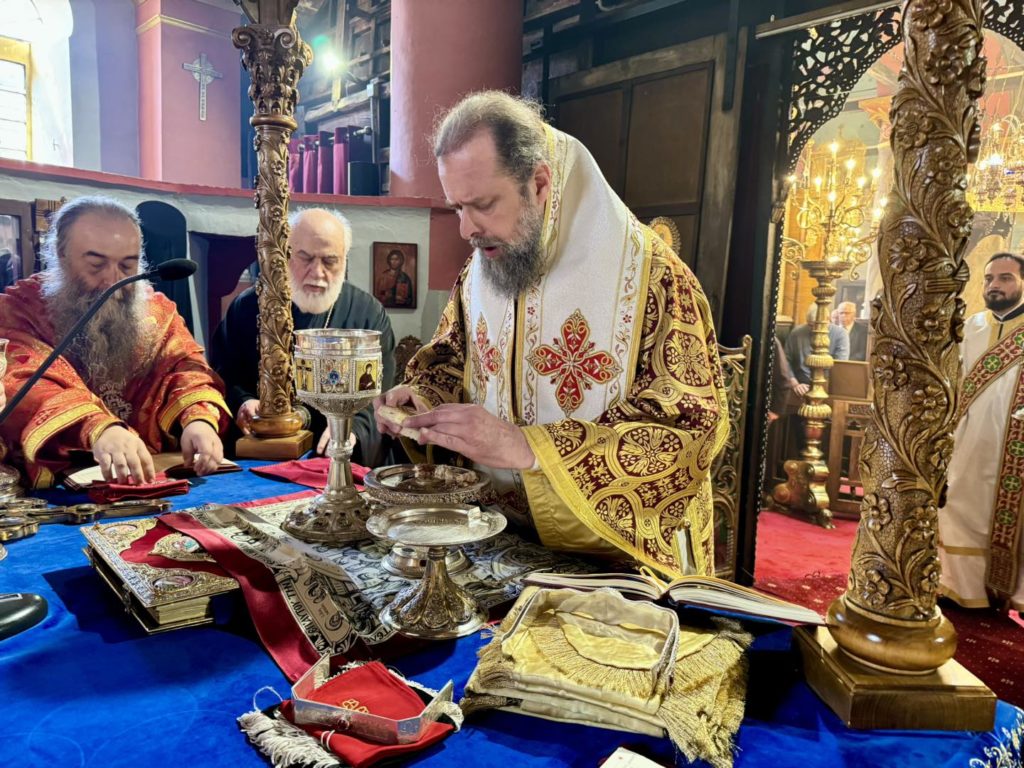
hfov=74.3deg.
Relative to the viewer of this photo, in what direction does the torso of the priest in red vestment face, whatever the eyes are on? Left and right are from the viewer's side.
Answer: facing the viewer and to the right of the viewer

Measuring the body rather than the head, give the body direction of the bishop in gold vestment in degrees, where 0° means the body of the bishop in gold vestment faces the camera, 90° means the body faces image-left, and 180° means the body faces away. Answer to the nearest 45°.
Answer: approximately 45°

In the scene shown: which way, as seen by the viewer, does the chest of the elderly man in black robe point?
toward the camera

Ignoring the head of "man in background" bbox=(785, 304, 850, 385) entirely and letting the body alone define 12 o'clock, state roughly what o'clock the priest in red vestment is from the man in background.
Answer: The priest in red vestment is roughly at 1 o'clock from the man in background.

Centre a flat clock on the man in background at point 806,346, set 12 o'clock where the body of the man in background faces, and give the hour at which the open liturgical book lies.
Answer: The open liturgical book is roughly at 12 o'clock from the man in background.

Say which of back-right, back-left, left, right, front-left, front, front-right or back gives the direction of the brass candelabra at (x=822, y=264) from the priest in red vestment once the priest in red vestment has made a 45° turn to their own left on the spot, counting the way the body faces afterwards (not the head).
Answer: front

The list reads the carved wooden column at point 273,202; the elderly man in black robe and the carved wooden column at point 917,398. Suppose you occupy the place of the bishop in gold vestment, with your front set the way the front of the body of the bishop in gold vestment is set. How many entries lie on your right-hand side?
2

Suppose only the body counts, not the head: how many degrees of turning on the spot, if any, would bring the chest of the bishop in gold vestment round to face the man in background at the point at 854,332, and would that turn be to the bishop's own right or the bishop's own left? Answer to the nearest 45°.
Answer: approximately 180°

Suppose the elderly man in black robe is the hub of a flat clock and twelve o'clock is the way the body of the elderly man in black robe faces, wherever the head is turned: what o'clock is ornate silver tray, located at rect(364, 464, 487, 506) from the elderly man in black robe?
The ornate silver tray is roughly at 12 o'clock from the elderly man in black robe.

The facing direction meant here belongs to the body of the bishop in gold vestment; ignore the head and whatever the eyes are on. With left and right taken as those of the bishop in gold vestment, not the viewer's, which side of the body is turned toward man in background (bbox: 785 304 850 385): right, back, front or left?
back

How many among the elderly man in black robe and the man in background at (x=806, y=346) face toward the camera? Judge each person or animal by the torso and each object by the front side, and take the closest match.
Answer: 2
